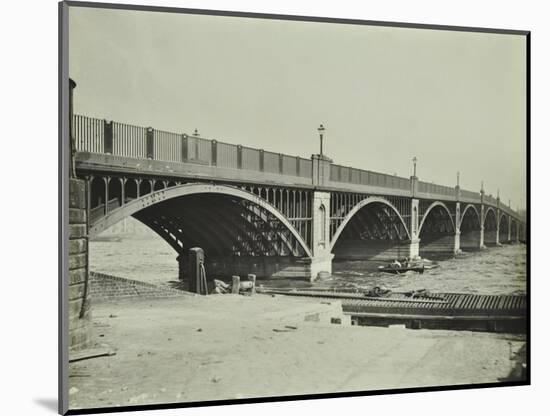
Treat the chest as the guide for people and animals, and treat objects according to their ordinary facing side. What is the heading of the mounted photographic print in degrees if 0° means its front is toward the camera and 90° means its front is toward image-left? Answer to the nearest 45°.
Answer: approximately 315°
